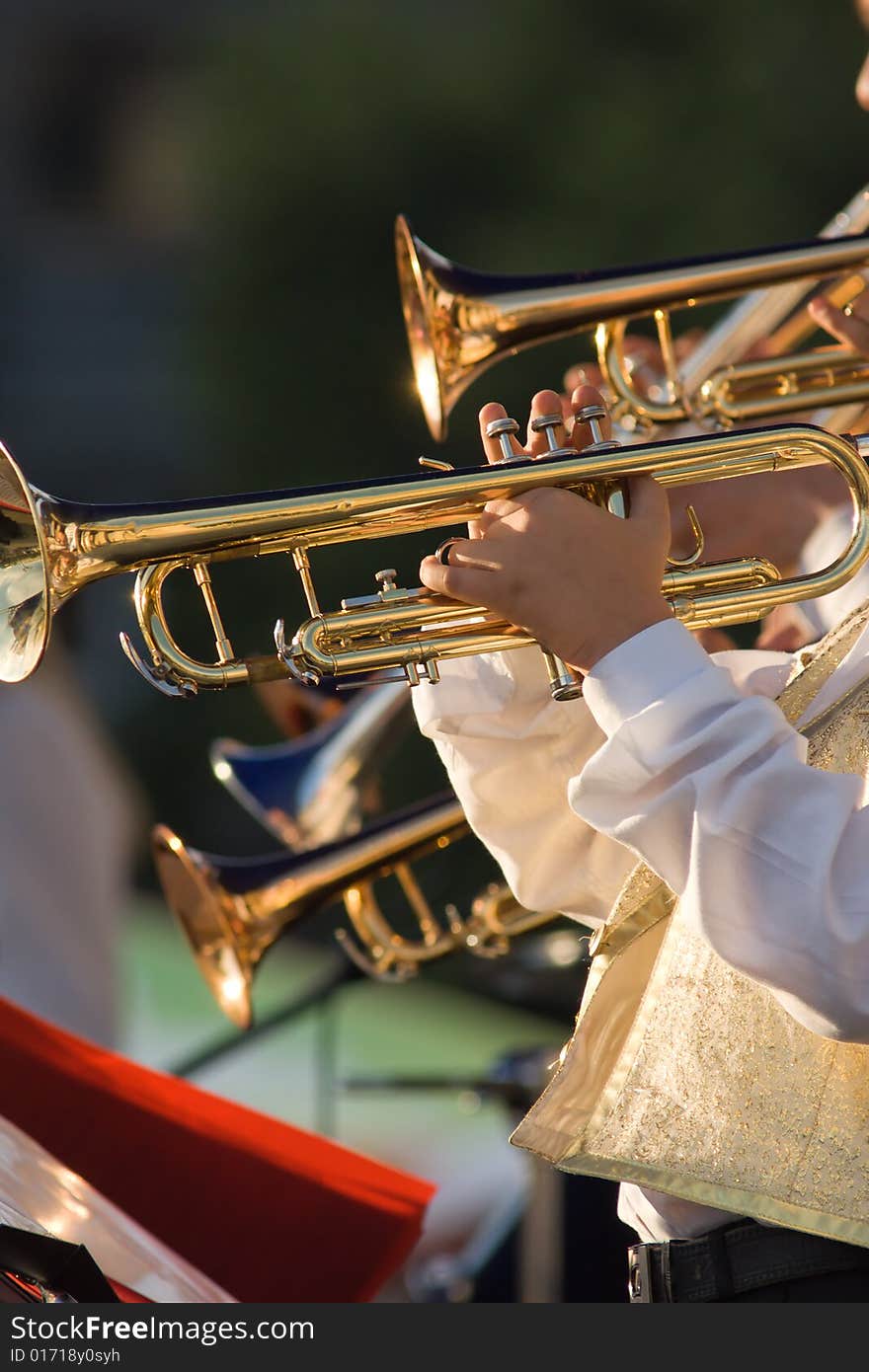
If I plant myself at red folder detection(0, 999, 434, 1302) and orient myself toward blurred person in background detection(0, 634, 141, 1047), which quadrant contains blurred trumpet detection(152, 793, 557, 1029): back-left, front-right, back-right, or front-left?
front-right

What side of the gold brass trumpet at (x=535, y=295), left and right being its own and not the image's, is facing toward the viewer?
left

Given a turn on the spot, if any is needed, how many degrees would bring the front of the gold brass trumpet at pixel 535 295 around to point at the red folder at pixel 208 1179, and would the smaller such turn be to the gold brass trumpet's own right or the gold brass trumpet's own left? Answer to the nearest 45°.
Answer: approximately 45° to the gold brass trumpet's own left

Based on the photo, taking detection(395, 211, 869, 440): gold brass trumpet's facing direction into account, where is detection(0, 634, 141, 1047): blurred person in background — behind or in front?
in front

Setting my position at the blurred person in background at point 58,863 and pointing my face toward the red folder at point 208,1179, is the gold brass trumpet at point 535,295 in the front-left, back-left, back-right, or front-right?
front-left
